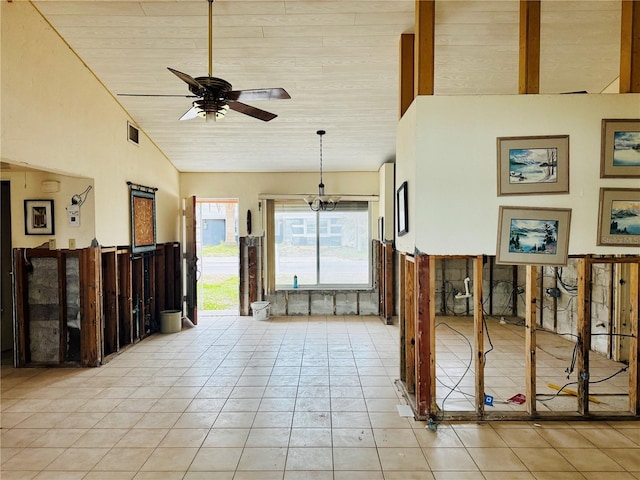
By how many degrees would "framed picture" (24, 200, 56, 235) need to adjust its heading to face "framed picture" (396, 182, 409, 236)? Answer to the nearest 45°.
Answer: approximately 45° to its left

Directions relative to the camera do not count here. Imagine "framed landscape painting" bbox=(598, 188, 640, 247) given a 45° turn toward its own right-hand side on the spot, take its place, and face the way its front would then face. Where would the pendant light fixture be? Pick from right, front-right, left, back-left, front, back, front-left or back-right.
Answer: front-right

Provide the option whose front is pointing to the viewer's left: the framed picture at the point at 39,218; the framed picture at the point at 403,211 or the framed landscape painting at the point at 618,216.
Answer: the framed picture at the point at 403,211

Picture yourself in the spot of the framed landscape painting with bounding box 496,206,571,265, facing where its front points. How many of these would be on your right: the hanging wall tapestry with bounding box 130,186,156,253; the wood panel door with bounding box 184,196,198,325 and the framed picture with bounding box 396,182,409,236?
3

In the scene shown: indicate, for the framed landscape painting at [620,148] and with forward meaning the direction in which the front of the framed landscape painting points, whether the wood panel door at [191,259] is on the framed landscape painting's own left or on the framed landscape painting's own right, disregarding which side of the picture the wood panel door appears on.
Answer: on the framed landscape painting's own right

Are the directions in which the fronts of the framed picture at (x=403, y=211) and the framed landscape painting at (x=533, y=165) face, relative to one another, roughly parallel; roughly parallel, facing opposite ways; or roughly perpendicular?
roughly perpendicular

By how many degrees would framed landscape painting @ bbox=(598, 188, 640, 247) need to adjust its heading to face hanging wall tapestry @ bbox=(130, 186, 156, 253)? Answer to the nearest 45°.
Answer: approximately 90° to its right

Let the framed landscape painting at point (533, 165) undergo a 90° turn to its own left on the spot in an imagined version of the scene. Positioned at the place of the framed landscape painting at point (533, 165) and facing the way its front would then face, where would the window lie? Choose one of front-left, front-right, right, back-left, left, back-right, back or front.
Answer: back-left

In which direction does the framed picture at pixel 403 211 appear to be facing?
to the viewer's left
